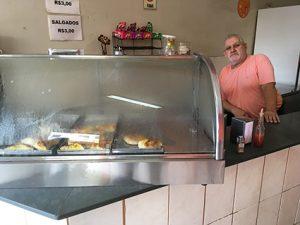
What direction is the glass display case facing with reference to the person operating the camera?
facing the viewer

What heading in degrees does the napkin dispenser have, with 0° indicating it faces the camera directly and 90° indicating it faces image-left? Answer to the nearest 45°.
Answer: approximately 315°

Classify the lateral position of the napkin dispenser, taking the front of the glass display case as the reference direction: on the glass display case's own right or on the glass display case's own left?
on the glass display case's own left

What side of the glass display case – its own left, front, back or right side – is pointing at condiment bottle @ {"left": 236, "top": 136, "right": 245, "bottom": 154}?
left

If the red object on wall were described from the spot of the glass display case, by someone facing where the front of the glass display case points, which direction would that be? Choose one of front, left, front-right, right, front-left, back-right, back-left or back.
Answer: back-left

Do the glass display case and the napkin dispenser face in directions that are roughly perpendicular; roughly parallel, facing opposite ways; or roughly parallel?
roughly parallel

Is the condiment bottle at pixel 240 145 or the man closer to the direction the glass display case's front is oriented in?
the condiment bottle

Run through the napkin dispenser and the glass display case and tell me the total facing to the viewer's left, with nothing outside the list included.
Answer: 0

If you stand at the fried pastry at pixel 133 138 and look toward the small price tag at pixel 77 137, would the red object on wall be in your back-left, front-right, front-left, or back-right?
back-right

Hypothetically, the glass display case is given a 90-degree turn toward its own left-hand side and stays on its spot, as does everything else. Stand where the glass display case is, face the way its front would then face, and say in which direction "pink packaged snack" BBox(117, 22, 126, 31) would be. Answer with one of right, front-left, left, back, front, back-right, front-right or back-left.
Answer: left

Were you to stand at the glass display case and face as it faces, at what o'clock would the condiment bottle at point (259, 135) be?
The condiment bottle is roughly at 9 o'clock from the glass display case.
